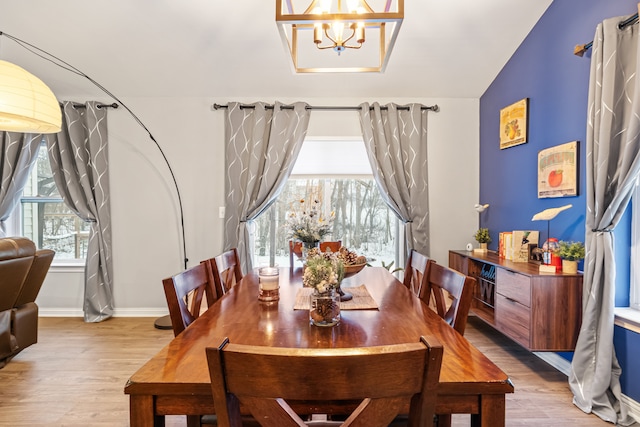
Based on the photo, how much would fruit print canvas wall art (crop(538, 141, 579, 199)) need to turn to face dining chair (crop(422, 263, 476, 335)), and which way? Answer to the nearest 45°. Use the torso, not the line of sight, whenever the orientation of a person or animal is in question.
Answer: approximately 45° to its left

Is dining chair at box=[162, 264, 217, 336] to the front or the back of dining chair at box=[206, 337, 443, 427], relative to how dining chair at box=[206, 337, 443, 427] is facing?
to the front

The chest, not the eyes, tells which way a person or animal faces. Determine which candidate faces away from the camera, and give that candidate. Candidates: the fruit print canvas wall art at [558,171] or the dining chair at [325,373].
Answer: the dining chair

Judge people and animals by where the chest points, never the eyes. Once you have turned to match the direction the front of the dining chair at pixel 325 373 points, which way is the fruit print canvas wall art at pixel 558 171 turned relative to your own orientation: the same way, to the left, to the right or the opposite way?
to the left

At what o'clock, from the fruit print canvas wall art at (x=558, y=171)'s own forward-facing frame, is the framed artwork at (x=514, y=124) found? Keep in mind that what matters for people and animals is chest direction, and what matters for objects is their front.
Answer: The framed artwork is roughly at 3 o'clock from the fruit print canvas wall art.

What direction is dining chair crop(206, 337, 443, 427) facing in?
away from the camera

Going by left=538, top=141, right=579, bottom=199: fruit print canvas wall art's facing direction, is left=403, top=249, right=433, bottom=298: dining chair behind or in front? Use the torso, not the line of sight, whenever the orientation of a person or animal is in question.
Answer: in front

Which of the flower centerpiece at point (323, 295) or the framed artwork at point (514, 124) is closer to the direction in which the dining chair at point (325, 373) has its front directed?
the flower centerpiece

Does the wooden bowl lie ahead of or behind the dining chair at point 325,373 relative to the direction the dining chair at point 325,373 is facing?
ahead

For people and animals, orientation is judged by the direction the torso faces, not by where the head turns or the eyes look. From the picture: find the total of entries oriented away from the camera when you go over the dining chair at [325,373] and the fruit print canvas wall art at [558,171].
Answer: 1

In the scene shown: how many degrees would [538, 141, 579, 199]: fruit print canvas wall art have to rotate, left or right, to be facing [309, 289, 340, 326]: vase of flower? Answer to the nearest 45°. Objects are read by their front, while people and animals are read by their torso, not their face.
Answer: approximately 45° to its left

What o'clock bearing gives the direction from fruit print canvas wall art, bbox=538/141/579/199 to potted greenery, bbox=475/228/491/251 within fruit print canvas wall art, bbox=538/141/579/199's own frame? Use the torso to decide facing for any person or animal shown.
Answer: The potted greenery is roughly at 3 o'clock from the fruit print canvas wall art.

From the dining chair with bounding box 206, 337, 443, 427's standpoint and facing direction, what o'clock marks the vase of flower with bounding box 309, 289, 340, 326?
The vase of flower is roughly at 12 o'clock from the dining chair.

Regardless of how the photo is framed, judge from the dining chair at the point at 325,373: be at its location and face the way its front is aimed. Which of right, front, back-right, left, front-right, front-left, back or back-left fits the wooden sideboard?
front-right
